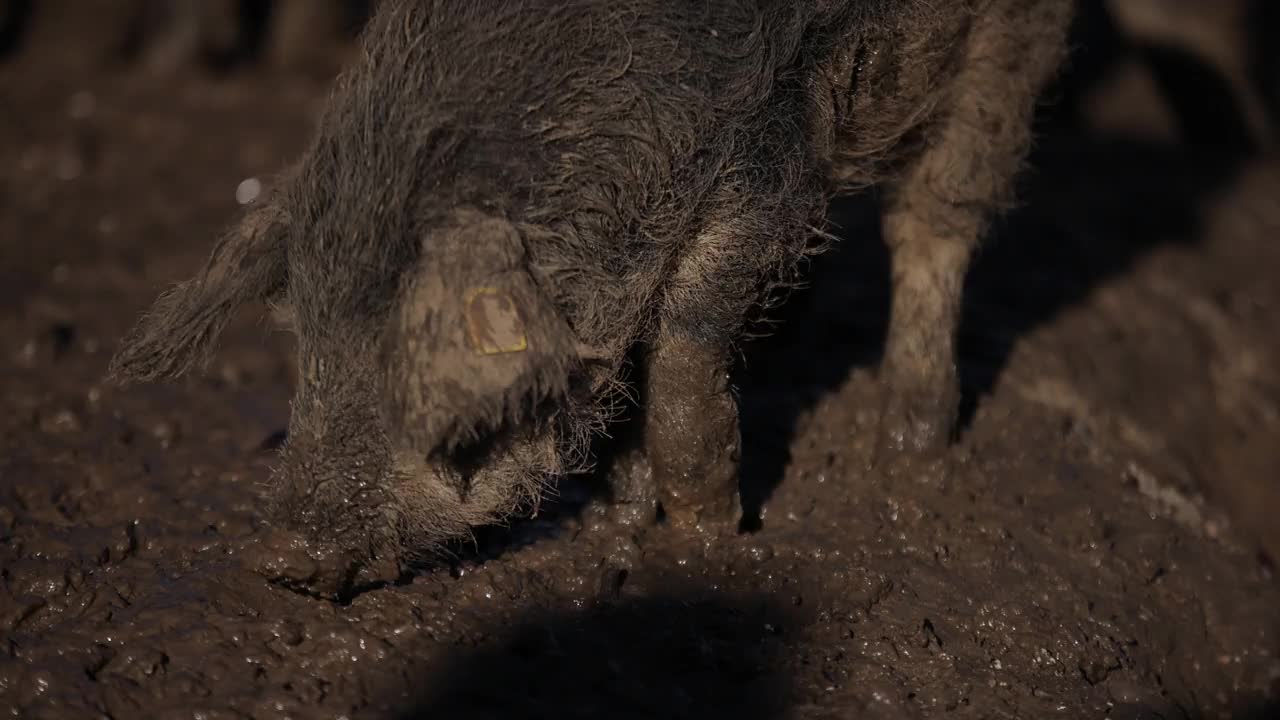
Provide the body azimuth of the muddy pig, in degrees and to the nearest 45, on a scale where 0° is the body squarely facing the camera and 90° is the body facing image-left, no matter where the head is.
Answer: approximately 45°
